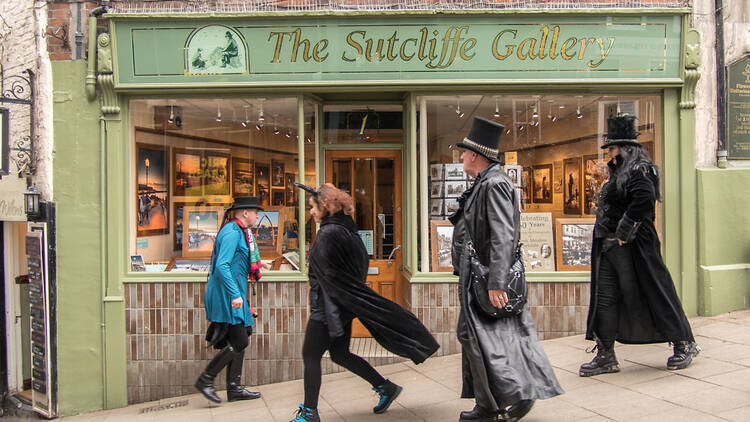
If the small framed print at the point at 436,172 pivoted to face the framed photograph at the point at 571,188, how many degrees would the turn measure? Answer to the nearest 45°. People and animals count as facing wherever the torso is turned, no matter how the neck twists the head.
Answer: approximately 90° to its left

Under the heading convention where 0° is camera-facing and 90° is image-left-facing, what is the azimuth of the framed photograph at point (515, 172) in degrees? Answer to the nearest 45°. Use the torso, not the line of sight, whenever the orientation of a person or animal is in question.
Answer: approximately 0°

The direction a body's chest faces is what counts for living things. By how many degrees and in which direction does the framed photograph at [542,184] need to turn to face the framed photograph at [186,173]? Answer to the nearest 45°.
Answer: approximately 45° to its right

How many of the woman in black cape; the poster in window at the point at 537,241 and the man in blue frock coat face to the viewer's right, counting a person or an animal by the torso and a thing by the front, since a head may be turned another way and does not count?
1

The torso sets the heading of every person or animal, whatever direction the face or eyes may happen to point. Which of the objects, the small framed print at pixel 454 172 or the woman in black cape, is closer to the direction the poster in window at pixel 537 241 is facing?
the woman in black cape

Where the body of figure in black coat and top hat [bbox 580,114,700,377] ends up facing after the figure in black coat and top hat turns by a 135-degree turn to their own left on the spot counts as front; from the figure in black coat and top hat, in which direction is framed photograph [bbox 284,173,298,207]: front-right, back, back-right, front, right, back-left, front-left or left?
back-right

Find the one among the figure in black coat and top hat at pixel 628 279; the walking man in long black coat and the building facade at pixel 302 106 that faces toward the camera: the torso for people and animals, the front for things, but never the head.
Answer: the building facade

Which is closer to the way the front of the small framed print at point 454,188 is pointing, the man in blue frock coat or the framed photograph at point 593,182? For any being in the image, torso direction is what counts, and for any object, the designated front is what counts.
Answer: the man in blue frock coat

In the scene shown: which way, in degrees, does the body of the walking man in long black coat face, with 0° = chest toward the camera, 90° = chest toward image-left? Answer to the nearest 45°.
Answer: approximately 90°

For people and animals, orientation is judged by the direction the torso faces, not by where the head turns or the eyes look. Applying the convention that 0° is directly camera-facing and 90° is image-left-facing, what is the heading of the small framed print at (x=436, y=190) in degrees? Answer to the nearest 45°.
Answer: approximately 0°
